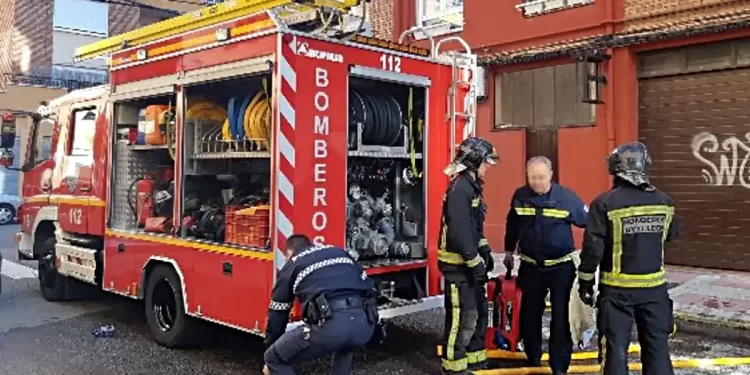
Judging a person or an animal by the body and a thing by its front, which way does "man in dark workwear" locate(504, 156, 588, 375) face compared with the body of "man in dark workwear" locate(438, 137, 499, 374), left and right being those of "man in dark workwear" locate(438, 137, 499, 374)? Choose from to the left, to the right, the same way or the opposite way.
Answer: to the right

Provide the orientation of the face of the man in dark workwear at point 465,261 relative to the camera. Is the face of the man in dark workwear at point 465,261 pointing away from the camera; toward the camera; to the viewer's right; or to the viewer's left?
to the viewer's right

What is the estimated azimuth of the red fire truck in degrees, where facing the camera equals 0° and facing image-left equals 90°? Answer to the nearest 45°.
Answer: approximately 135°

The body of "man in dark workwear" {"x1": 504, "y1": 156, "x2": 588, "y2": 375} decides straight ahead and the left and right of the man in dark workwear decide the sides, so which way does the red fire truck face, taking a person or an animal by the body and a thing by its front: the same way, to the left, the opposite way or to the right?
to the right

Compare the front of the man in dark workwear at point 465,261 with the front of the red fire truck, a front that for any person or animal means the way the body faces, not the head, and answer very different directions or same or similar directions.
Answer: very different directions

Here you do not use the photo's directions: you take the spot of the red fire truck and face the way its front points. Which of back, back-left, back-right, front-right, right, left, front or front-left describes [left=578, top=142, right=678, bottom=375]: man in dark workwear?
back

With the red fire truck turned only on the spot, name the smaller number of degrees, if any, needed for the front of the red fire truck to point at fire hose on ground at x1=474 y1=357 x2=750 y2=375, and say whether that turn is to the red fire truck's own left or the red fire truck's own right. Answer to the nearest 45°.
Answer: approximately 135° to the red fire truck's own right

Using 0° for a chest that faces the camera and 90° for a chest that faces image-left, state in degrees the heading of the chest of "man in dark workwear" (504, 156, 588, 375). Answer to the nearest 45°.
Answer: approximately 0°

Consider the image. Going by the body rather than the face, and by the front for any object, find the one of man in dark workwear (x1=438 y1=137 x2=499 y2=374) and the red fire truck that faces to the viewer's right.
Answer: the man in dark workwear
